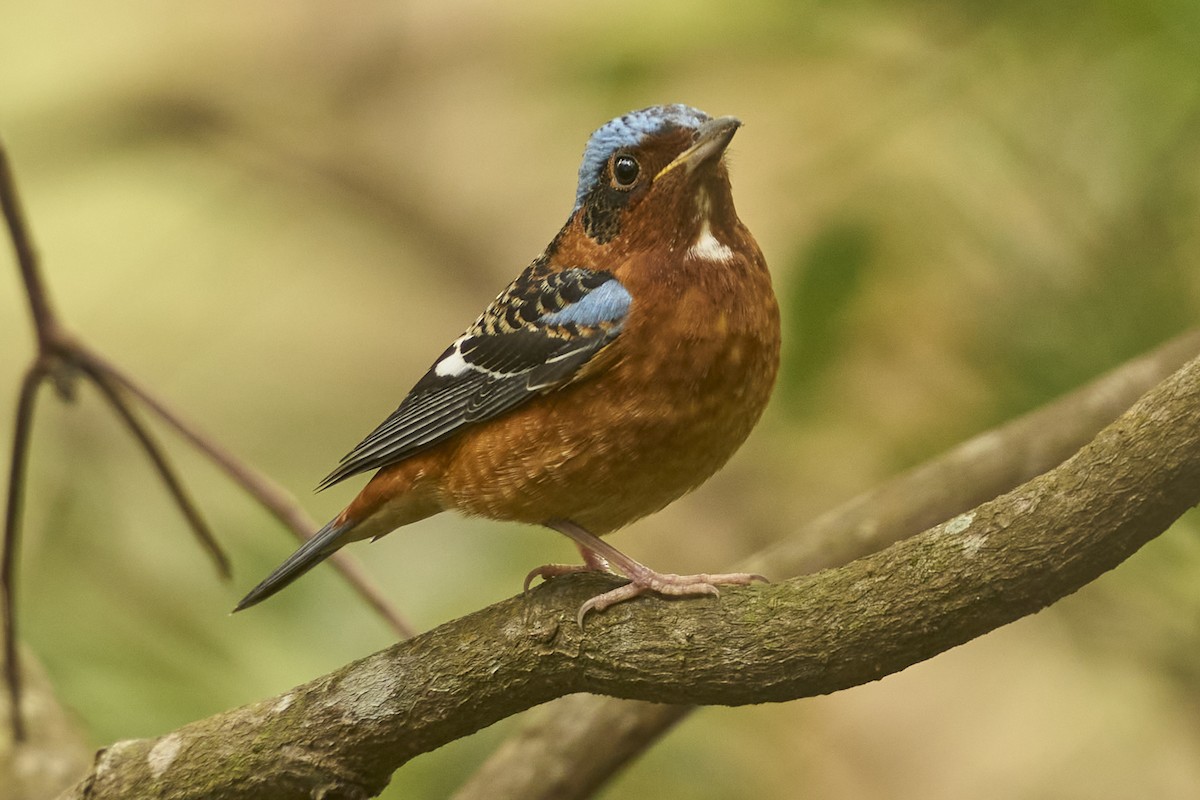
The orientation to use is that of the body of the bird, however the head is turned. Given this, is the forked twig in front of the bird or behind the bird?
behind

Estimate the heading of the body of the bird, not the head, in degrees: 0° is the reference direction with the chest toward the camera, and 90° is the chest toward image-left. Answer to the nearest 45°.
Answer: approximately 315°

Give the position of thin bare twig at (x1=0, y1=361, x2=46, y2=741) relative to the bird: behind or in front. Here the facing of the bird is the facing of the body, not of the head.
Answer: behind

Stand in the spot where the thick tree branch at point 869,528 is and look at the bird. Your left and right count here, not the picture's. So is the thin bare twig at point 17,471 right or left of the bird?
right
